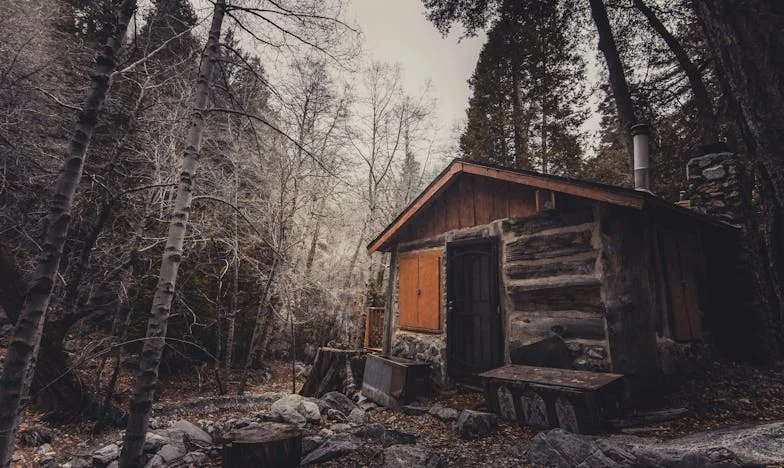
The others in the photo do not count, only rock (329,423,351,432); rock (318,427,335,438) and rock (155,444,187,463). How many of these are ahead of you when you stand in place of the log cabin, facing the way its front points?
3

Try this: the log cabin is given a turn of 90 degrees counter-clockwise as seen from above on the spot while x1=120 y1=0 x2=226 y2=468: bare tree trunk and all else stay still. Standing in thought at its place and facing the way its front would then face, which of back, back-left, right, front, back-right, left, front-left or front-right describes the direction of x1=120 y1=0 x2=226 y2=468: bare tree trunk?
right

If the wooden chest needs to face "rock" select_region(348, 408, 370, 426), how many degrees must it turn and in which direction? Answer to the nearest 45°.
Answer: approximately 45° to its right

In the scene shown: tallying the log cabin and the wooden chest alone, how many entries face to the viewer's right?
0

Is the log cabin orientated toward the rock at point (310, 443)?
yes

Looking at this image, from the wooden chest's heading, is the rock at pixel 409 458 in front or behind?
in front

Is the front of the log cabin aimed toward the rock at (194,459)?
yes

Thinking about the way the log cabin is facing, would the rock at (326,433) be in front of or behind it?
in front

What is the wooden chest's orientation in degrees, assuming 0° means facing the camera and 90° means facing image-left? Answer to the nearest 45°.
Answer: approximately 45°

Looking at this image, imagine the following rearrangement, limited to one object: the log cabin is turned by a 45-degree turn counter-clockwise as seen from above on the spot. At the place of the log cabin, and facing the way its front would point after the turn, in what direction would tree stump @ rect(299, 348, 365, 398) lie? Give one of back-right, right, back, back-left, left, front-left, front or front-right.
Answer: right

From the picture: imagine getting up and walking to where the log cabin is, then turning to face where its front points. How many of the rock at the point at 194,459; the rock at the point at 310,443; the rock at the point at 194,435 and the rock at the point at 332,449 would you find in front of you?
4

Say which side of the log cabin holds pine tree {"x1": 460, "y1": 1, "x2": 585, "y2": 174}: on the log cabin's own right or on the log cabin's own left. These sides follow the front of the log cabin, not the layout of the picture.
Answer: on the log cabin's own right

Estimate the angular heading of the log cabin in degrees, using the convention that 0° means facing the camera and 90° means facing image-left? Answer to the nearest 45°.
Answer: approximately 45°

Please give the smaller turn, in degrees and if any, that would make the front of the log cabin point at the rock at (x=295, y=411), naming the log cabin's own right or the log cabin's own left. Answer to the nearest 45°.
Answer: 0° — it already faces it
